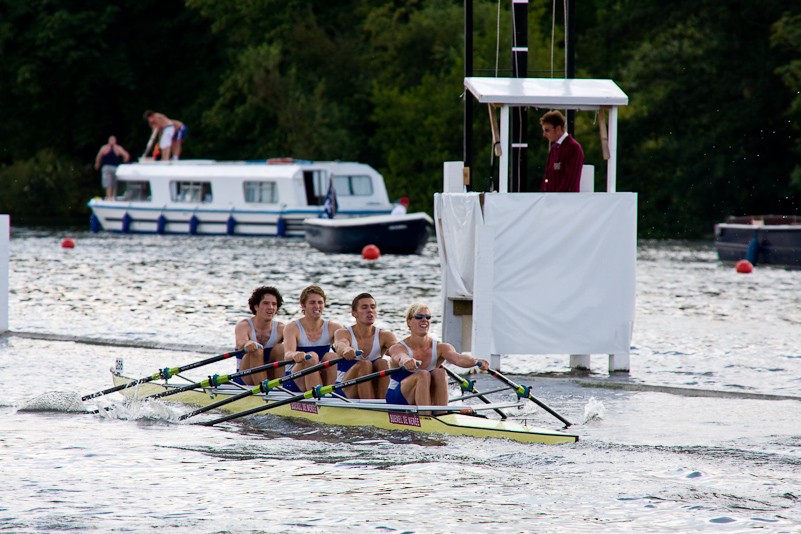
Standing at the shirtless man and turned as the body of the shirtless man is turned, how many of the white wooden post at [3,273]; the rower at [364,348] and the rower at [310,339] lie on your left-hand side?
3

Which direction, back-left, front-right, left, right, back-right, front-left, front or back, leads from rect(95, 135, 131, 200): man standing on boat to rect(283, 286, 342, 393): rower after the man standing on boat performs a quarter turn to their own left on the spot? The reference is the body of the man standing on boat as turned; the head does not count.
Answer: left

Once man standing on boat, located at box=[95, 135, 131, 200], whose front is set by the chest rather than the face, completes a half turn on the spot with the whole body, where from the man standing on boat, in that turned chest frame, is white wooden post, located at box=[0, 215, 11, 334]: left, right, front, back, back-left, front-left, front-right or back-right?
front

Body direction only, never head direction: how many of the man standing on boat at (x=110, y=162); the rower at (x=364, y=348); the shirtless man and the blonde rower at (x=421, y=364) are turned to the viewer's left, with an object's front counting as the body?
1

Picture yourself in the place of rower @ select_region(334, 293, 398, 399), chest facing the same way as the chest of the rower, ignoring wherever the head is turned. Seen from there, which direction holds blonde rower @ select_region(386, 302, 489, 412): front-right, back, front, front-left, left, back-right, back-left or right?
front

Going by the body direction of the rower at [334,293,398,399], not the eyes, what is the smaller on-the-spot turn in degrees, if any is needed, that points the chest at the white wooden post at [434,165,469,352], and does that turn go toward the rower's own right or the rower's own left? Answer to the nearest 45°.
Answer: approximately 135° to the rower's own left

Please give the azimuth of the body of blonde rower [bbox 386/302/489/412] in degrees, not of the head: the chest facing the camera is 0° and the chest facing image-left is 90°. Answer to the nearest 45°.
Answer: approximately 315°

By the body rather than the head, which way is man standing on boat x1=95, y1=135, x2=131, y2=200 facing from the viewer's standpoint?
away from the camera

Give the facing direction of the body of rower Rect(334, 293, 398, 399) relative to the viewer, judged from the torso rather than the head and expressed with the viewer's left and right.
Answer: facing the viewer and to the right of the viewer

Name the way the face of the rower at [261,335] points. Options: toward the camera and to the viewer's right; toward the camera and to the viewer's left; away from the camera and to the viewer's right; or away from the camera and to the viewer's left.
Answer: toward the camera and to the viewer's right

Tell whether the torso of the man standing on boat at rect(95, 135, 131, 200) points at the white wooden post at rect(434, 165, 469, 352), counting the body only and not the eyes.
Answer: no

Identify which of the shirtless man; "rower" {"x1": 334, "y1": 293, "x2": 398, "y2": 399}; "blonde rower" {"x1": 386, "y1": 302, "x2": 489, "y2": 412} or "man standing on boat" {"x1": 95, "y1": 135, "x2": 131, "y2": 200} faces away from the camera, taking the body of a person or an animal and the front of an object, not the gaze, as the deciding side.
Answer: the man standing on boat

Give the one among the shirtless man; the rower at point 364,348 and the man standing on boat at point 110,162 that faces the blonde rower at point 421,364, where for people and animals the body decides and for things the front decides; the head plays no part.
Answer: the rower

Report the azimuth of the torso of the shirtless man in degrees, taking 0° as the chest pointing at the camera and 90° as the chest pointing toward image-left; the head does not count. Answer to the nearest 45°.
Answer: approximately 90°

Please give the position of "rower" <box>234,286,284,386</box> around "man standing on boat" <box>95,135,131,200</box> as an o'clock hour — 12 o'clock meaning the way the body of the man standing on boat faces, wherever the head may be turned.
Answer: The rower is roughly at 6 o'clock from the man standing on boat.

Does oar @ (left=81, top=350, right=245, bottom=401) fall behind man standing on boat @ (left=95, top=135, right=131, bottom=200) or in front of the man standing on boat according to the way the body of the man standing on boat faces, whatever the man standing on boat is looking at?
behind

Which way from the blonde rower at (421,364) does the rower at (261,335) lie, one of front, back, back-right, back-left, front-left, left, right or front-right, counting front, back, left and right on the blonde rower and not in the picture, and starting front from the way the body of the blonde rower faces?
back

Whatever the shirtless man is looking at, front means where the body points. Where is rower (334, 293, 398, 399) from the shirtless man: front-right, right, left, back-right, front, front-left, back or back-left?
left

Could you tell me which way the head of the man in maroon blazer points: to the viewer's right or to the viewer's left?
to the viewer's left
